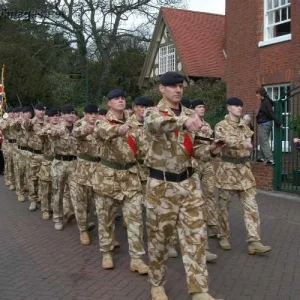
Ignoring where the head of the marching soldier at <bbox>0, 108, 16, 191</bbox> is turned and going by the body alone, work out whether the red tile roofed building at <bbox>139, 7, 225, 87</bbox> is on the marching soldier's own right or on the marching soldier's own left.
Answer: on the marching soldier's own left

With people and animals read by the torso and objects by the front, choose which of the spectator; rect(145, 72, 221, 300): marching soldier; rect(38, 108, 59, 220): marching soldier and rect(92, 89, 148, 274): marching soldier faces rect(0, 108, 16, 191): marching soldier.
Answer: the spectator

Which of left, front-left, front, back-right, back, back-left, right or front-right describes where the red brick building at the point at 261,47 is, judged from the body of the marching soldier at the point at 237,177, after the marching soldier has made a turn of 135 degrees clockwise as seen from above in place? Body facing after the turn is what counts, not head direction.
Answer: right

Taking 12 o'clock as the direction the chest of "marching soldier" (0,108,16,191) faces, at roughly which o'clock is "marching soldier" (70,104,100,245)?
"marching soldier" (70,104,100,245) is roughly at 1 o'clock from "marching soldier" (0,108,16,191).

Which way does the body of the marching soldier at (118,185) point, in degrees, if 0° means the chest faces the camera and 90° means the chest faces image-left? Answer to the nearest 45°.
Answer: approximately 315°

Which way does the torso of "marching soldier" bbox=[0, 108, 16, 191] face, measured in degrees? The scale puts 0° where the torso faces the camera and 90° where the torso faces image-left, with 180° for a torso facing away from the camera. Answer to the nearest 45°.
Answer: approximately 315°

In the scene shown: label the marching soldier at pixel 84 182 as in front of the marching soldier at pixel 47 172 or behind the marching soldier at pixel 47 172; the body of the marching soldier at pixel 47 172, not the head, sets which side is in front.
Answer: in front

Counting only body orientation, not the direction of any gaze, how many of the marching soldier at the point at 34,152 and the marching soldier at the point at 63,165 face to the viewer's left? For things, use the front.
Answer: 0

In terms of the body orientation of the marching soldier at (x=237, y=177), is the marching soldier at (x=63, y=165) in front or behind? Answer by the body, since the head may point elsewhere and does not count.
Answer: behind

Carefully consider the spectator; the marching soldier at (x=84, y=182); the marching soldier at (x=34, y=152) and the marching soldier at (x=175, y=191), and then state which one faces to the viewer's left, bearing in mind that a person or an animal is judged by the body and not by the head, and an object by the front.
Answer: the spectator

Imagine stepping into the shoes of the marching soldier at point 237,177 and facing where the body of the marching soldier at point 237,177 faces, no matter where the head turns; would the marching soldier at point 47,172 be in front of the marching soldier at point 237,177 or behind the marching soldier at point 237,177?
behind

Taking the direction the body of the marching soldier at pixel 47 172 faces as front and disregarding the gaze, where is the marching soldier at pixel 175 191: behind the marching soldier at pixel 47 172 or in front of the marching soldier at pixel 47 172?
in front
